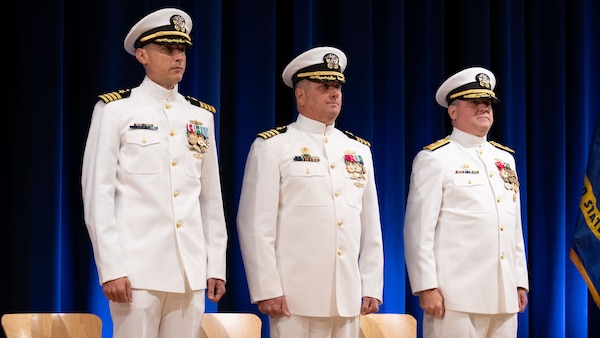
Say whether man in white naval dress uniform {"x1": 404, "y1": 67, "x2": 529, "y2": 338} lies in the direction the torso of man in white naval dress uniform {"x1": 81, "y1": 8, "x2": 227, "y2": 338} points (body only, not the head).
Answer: no

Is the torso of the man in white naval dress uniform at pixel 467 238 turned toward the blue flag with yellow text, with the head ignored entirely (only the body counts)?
no

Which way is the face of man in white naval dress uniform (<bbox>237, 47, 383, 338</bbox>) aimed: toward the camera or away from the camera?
toward the camera

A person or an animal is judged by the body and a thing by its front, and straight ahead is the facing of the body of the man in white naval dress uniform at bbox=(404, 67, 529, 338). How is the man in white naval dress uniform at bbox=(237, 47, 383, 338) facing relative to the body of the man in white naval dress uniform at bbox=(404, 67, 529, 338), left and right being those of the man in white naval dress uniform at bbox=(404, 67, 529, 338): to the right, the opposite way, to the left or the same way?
the same way

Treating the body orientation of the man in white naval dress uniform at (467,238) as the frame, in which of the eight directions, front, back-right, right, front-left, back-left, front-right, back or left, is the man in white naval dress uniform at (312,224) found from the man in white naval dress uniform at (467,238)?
right

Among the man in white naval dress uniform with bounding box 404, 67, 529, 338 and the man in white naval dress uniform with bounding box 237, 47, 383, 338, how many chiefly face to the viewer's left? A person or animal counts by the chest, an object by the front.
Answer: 0

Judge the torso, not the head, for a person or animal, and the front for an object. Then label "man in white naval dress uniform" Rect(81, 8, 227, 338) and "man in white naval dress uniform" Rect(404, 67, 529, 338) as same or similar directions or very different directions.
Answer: same or similar directions

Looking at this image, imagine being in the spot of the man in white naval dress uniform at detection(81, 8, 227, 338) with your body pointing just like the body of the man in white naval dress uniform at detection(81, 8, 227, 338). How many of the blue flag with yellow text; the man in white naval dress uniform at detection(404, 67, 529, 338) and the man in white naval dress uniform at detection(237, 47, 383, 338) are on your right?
0

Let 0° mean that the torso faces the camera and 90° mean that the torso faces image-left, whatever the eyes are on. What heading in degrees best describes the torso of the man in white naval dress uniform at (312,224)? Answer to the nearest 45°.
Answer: approximately 315°

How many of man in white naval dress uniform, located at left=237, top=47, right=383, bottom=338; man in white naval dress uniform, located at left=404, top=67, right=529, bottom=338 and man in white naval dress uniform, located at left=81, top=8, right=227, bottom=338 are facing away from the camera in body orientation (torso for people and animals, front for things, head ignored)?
0

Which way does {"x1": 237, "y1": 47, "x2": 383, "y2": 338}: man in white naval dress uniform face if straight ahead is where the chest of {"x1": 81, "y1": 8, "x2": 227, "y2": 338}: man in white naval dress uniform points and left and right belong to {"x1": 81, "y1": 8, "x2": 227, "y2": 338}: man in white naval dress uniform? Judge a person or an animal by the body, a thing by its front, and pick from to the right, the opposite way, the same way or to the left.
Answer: the same way

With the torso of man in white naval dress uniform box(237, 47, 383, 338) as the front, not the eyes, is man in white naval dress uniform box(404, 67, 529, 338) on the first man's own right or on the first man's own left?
on the first man's own left

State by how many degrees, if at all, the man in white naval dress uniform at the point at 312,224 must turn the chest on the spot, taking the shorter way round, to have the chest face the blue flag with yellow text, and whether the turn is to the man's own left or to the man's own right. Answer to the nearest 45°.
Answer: approximately 90° to the man's own left

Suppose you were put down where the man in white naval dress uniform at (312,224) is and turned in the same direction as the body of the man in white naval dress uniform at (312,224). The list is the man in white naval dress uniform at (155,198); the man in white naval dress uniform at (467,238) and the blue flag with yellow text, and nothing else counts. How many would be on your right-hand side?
1

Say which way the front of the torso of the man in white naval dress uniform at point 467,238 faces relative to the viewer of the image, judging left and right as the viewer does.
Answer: facing the viewer and to the right of the viewer

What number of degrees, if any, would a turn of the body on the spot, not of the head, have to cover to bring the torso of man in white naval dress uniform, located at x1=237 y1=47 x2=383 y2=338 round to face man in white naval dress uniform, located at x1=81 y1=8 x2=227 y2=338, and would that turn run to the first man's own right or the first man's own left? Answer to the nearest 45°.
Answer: approximately 90° to the first man's own right
